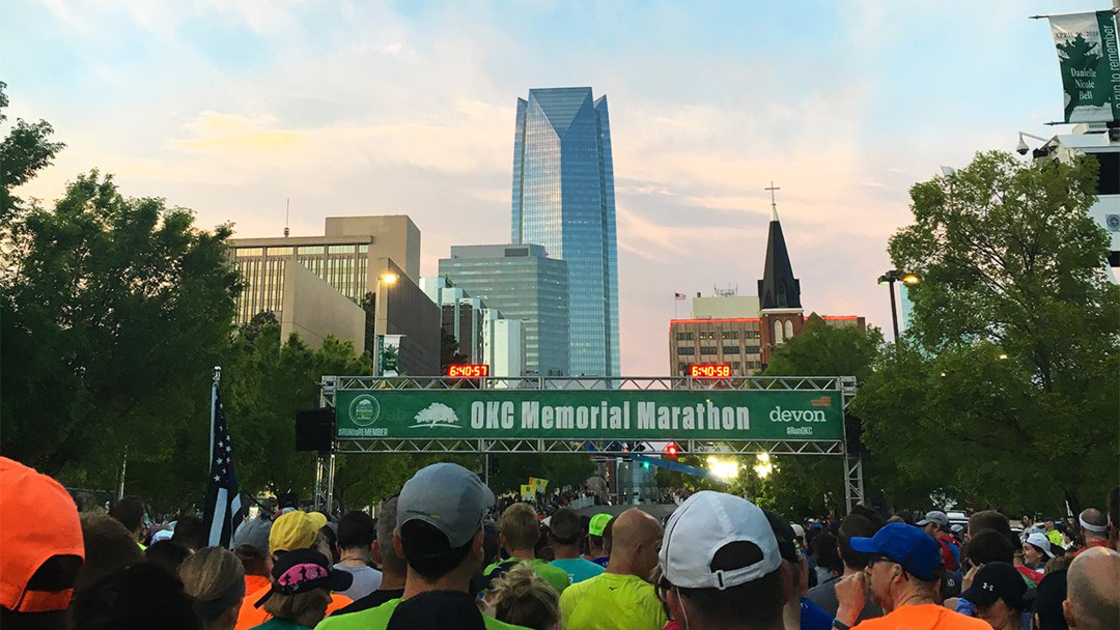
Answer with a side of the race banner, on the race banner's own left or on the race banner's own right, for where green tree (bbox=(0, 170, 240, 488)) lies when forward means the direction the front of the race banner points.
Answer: on the race banner's own right

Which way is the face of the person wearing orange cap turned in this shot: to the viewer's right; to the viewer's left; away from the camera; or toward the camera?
away from the camera

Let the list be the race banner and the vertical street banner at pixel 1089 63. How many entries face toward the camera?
2

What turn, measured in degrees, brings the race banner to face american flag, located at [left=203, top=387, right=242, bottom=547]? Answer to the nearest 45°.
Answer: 0° — it already faces it

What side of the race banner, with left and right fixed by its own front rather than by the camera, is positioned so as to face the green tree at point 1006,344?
left

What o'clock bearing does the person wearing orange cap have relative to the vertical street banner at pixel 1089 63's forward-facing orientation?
The person wearing orange cap is roughly at 12 o'clock from the vertical street banner.

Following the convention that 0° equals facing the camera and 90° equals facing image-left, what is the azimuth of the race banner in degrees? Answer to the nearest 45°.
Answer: approximately 0°

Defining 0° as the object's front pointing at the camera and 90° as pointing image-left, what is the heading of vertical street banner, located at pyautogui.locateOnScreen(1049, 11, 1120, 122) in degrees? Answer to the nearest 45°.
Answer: approximately 0°

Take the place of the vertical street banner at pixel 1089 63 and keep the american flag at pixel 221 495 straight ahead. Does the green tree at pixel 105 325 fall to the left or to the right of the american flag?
right
